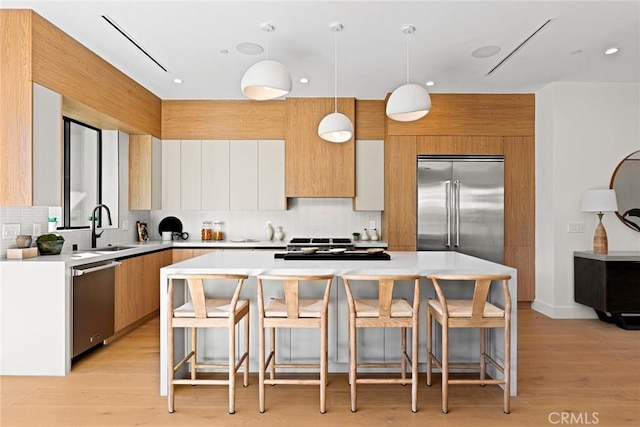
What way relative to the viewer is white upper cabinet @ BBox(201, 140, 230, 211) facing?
toward the camera

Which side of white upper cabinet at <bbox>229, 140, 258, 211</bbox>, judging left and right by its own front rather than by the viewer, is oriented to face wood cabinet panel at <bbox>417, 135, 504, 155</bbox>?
left

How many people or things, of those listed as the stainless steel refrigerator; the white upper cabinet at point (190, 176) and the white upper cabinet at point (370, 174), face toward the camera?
3

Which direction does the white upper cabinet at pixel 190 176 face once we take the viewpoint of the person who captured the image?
facing the viewer

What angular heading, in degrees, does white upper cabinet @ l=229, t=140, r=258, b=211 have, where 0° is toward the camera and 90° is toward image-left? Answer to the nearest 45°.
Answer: approximately 0°

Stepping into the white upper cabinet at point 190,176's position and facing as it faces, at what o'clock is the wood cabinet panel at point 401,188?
The wood cabinet panel is roughly at 10 o'clock from the white upper cabinet.

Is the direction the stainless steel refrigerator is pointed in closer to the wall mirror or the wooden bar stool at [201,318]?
the wooden bar stool

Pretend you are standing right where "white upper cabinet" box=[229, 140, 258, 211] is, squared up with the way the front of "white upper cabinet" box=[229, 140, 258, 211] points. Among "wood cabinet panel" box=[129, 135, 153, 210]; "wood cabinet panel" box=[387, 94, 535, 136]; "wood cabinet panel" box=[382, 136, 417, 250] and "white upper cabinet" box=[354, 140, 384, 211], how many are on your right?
1
